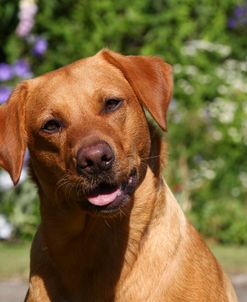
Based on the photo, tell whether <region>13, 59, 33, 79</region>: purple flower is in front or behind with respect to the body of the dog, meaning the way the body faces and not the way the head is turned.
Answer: behind

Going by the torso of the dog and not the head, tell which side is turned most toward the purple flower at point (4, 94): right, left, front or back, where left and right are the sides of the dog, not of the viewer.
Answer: back

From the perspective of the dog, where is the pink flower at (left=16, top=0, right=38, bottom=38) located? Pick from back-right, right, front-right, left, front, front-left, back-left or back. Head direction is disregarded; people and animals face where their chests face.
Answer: back

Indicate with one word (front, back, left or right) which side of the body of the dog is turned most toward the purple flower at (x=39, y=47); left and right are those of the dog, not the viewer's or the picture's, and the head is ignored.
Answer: back

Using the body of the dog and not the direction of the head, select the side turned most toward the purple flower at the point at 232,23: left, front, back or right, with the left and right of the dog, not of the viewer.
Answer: back

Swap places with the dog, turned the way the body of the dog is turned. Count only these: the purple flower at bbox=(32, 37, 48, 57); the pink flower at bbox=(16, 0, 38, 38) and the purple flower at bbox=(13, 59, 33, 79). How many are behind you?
3

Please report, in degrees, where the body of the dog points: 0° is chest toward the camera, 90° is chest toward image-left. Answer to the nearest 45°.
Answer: approximately 0°

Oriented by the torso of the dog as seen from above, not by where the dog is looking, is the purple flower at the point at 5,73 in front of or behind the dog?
behind
